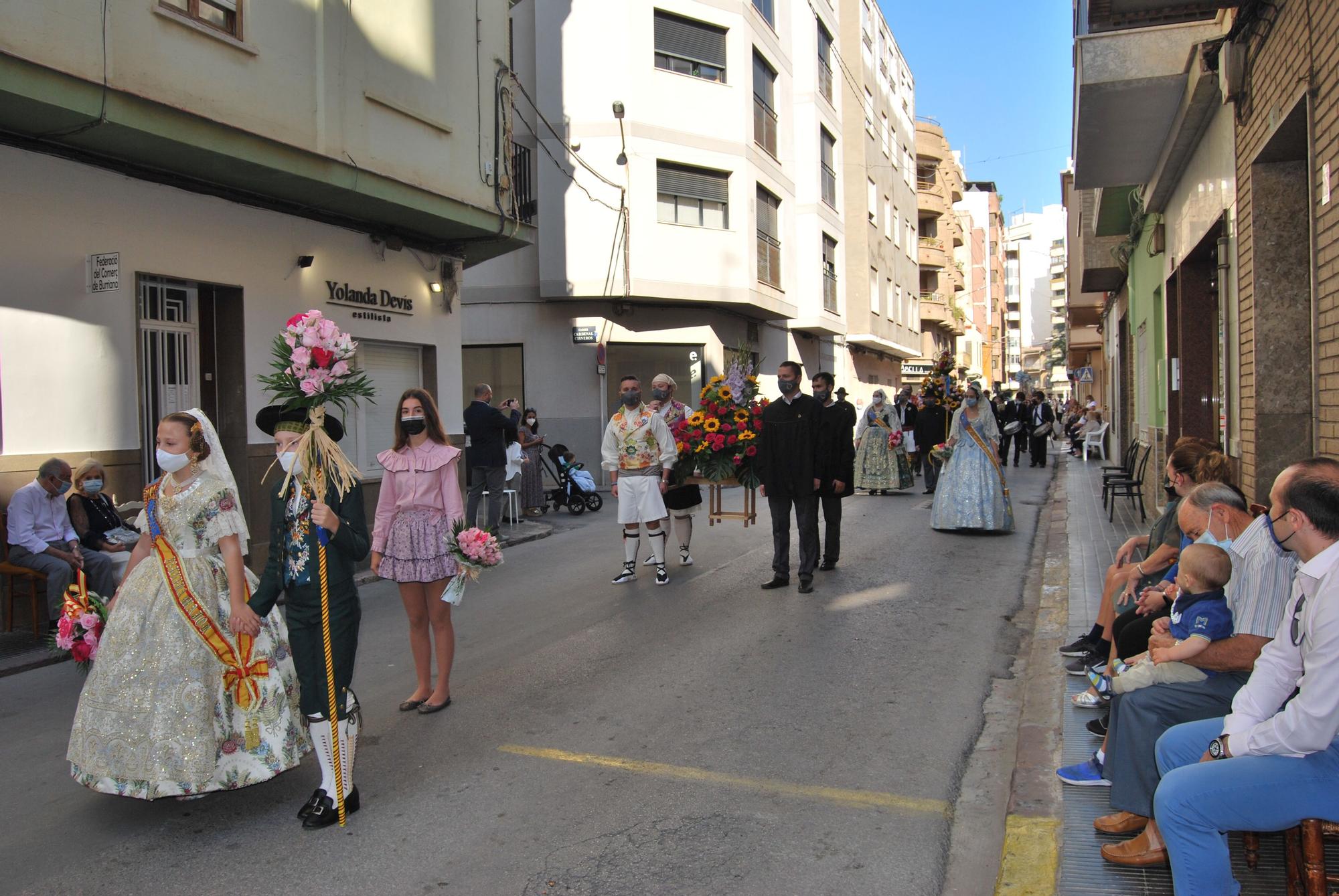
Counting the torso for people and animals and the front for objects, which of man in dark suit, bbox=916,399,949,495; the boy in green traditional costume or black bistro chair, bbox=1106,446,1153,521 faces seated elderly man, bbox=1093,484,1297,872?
the man in dark suit

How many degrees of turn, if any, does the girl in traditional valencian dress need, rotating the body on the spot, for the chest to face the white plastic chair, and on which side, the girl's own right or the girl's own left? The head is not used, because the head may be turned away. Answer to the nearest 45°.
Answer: approximately 180°

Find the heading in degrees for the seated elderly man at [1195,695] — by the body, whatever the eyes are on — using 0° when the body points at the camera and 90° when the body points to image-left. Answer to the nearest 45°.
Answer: approximately 90°

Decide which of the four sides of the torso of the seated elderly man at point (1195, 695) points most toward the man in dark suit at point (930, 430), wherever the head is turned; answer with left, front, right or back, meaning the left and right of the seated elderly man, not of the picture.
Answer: right

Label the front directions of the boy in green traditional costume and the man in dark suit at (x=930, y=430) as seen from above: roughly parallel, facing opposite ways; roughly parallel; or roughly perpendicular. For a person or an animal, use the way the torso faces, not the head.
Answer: roughly parallel

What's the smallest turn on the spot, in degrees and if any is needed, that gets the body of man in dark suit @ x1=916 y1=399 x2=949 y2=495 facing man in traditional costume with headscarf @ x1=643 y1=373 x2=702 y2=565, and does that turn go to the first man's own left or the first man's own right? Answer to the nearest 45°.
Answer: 0° — they already face them

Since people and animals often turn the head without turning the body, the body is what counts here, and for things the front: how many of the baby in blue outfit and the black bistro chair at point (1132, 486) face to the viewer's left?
2

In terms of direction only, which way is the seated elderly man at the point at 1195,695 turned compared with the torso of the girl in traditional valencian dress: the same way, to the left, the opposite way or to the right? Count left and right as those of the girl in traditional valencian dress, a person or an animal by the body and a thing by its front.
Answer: to the right

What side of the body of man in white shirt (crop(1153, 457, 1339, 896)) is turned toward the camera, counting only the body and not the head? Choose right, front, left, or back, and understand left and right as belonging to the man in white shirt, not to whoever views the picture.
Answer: left

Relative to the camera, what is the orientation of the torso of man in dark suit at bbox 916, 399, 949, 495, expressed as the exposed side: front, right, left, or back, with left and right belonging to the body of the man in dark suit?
front

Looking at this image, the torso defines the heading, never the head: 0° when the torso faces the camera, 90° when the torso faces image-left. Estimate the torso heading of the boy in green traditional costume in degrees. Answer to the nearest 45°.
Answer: approximately 45°

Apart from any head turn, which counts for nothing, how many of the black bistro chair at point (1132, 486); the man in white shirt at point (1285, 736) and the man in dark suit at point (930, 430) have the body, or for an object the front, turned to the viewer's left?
2

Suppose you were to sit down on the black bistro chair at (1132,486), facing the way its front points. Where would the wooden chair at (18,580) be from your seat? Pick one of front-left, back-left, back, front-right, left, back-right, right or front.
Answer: front-left

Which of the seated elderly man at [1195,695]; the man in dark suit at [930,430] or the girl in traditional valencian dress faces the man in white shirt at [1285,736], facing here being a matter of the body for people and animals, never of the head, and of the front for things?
the man in dark suit

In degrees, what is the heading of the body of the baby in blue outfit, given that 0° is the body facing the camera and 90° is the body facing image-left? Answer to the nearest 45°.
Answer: approximately 90°

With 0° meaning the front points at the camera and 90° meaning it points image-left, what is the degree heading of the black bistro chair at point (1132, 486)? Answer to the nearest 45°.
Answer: approximately 90°
